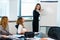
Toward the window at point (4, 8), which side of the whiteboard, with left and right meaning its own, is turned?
right

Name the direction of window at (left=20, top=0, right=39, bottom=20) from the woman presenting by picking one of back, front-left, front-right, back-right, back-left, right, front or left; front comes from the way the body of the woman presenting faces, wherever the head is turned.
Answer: back

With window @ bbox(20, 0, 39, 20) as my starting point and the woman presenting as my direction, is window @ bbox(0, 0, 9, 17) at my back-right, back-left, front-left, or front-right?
back-right
